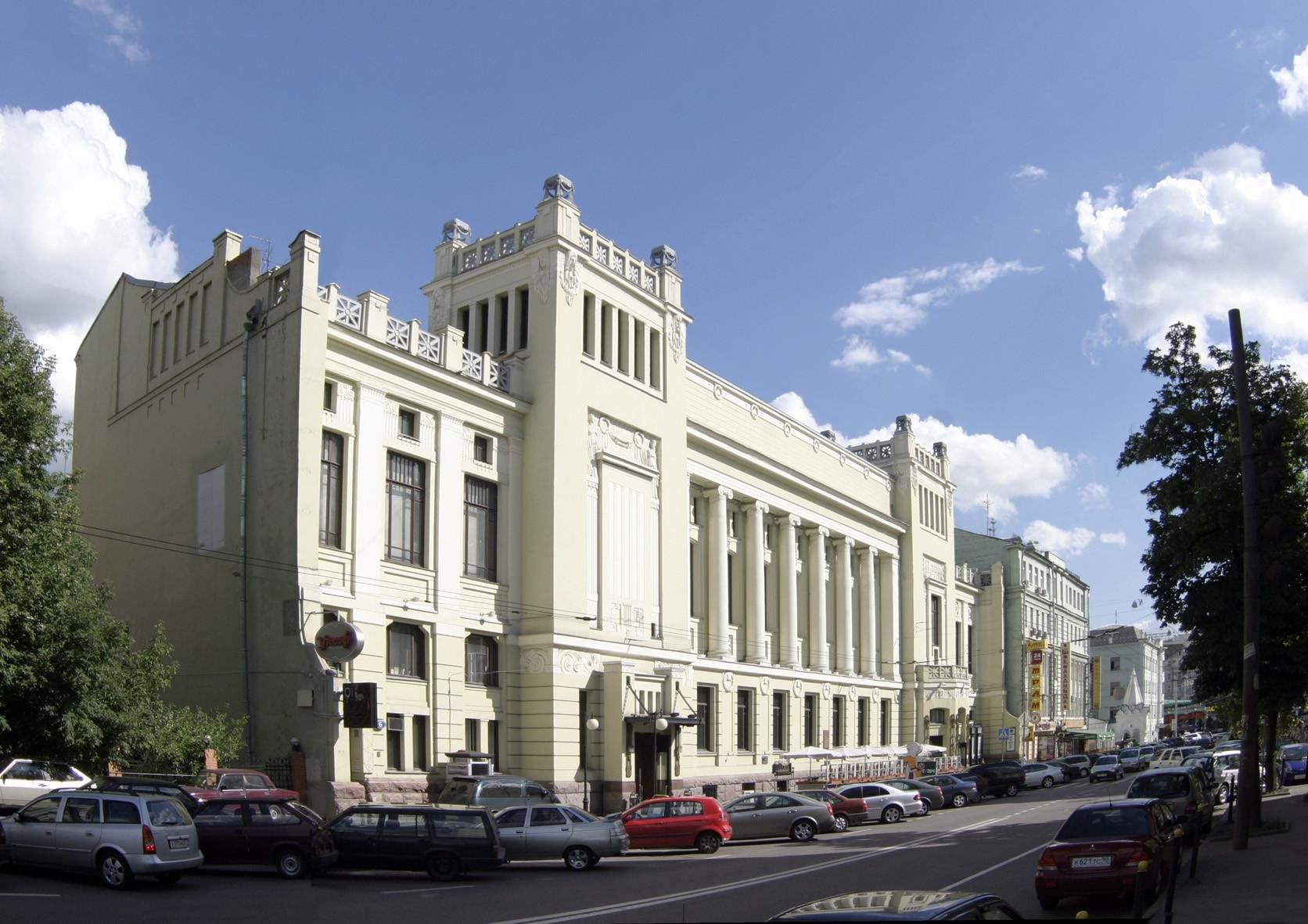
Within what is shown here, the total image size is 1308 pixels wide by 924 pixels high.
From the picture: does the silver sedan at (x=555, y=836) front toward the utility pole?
no

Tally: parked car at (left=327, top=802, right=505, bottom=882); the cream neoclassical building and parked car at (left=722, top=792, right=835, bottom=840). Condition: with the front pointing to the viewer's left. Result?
2

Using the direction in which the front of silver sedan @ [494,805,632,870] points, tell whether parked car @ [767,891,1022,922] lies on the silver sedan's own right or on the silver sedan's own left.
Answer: on the silver sedan's own left

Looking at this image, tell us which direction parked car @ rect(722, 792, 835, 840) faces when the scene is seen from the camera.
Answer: facing to the left of the viewer

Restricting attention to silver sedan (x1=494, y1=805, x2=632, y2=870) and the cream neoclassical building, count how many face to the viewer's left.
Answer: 1

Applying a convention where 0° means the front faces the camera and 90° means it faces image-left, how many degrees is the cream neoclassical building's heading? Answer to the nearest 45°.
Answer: approximately 315°

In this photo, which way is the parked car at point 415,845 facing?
to the viewer's left

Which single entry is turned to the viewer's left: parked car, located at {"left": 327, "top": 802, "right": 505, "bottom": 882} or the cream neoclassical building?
the parked car

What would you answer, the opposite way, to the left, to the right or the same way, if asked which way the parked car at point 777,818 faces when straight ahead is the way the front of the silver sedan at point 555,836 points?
the same way

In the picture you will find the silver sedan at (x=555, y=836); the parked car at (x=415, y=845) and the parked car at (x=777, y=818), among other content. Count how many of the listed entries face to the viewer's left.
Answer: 3

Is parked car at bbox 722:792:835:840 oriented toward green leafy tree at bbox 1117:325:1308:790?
no

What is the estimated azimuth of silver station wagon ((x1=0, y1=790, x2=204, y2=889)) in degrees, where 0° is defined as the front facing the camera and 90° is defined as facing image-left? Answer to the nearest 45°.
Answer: approximately 135°

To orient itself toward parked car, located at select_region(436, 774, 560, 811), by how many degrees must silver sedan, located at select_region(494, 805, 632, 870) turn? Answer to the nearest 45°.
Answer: approximately 90° to its right

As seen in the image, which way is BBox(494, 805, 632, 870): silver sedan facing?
to the viewer's left

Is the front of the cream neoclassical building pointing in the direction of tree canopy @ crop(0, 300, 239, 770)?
no

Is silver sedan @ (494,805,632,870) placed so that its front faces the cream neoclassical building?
no

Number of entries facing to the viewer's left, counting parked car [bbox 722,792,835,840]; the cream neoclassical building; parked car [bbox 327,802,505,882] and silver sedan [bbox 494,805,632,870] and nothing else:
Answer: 3

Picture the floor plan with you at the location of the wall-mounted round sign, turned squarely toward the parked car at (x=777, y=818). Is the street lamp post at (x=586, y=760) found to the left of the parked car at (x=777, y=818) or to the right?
left
